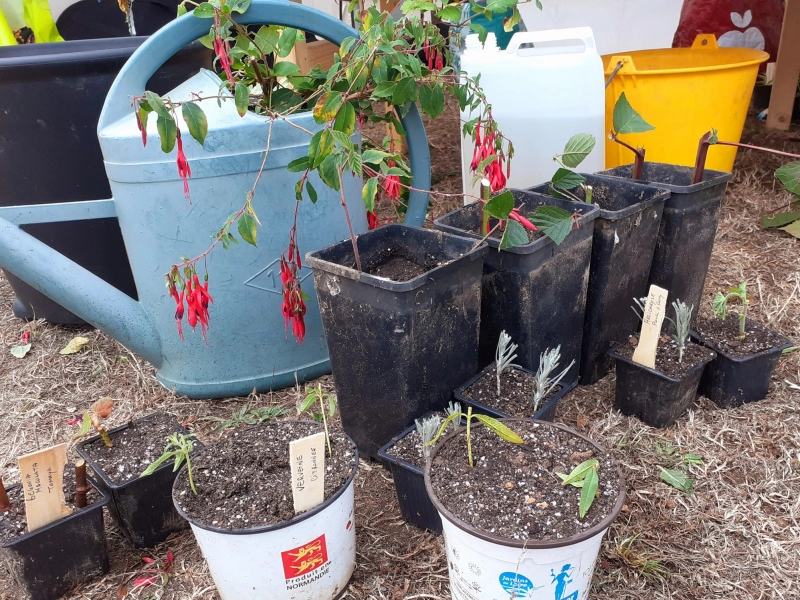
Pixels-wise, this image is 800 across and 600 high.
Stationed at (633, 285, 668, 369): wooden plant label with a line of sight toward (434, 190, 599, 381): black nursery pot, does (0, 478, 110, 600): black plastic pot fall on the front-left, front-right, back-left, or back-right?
front-left

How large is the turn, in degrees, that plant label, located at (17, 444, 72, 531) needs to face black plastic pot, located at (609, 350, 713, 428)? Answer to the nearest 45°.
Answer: approximately 90° to its left

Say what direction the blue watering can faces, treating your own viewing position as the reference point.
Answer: facing to the left of the viewer

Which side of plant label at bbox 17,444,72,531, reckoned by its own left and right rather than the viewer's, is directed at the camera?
front

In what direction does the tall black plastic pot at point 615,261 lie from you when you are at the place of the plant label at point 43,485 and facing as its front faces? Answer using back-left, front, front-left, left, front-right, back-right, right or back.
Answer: left

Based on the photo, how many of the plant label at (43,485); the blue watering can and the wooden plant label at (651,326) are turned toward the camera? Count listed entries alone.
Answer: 2

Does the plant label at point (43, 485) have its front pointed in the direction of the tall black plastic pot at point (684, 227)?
no

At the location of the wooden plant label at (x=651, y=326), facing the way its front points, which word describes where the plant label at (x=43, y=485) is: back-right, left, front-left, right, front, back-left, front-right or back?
front-right

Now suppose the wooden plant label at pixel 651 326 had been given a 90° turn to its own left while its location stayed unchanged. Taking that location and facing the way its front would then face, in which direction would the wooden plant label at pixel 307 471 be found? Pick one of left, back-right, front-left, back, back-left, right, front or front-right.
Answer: back-right

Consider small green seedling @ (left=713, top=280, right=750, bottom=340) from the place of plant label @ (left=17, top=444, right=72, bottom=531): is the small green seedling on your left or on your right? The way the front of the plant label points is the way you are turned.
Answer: on your left

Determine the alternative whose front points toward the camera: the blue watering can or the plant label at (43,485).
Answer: the plant label

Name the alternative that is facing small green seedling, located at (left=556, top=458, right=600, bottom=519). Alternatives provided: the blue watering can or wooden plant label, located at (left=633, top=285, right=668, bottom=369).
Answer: the wooden plant label

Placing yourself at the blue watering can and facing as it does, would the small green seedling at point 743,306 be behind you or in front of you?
behind

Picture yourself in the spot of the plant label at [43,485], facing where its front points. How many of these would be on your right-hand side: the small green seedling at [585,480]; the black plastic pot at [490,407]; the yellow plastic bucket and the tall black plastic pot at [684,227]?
0

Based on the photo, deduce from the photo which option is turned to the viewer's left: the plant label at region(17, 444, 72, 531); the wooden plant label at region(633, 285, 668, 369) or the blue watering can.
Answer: the blue watering can

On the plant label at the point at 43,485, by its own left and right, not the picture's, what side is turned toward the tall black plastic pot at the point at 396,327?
left

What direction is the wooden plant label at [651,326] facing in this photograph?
toward the camera

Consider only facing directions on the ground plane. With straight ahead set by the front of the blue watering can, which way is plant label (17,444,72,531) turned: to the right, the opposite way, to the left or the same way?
to the left

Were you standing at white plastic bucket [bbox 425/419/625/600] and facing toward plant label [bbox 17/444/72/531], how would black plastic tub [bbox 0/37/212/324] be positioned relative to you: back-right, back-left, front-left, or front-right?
front-right
